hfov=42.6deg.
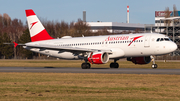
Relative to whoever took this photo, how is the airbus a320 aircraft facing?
facing the viewer and to the right of the viewer
